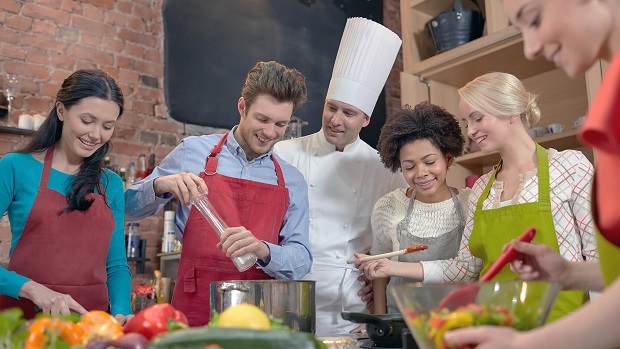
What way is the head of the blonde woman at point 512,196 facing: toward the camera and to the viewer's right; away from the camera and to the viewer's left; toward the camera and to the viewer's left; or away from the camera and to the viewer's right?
toward the camera and to the viewer's left

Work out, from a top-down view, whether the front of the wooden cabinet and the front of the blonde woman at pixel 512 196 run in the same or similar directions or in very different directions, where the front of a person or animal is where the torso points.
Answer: same or similar directions

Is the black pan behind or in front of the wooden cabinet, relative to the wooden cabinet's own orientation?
in front

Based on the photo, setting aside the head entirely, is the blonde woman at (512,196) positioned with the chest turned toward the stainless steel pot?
yes

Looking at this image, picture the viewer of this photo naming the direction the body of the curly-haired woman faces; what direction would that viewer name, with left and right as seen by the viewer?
facing the viewer

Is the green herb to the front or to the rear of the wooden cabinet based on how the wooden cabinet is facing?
to the front

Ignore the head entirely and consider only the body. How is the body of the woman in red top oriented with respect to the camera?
to the viewer's left

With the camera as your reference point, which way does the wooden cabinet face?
facing the viewer and to the left of the viewer

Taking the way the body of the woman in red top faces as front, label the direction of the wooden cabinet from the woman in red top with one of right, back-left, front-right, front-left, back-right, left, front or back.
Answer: right

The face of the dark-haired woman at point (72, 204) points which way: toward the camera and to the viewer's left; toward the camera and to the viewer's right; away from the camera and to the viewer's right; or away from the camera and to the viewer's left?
toward the camera and to the viewer's right

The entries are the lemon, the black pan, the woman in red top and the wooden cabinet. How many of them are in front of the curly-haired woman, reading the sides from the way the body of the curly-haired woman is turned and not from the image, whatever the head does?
3

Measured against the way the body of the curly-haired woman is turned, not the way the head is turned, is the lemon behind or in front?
in front

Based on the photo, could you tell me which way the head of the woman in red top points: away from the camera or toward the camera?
toward the camera

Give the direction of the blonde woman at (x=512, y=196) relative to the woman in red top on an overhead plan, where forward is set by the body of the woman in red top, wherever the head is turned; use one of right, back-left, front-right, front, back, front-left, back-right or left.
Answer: right

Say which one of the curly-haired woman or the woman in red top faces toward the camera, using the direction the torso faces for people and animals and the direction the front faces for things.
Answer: the curly-haired woman

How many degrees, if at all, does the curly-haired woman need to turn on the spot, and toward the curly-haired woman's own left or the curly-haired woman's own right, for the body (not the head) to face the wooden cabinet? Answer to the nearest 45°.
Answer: approximately 180°
